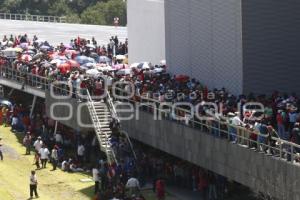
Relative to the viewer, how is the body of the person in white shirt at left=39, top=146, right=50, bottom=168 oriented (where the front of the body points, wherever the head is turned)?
away from the camera

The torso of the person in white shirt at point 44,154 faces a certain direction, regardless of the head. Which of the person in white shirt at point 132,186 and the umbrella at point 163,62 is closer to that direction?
the umbrella

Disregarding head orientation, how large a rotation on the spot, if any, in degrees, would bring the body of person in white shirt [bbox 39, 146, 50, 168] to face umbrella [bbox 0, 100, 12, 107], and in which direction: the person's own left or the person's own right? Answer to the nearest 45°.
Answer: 0° — they already face it

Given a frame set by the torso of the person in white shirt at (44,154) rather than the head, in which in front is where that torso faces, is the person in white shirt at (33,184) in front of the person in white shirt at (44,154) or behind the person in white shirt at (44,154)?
behind
